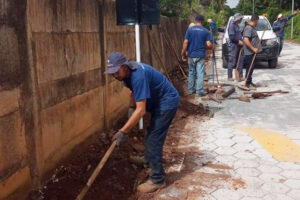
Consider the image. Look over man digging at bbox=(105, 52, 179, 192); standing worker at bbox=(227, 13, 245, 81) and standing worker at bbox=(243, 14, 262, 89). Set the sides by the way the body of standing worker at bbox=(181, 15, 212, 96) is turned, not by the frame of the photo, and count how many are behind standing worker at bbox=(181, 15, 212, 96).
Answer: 1

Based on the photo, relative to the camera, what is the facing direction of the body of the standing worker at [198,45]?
away from the camera

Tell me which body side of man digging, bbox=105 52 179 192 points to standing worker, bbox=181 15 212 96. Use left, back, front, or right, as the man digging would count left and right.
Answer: right

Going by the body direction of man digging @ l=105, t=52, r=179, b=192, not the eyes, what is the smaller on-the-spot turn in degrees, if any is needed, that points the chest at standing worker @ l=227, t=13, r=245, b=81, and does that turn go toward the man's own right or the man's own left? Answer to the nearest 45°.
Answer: approximately 90° to the man's own right

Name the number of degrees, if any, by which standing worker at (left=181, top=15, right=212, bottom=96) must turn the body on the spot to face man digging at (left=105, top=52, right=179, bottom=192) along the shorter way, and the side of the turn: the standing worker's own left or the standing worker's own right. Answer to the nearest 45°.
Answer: approximately 180°

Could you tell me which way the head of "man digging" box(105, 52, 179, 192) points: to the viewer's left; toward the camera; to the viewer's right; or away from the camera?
to the viewer's left

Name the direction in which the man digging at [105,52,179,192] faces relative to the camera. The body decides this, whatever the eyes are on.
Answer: to the viewer's left

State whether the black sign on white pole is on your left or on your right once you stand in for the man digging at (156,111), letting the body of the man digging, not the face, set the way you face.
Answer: on your right

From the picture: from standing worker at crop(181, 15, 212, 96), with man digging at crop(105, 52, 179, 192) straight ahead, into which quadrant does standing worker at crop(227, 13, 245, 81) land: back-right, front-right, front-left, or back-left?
back-left

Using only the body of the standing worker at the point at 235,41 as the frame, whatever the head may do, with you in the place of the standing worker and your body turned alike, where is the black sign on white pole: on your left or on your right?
on your right

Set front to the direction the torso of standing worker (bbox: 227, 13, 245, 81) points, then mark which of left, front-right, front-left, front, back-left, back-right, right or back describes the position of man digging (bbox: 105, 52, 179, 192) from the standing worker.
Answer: right
